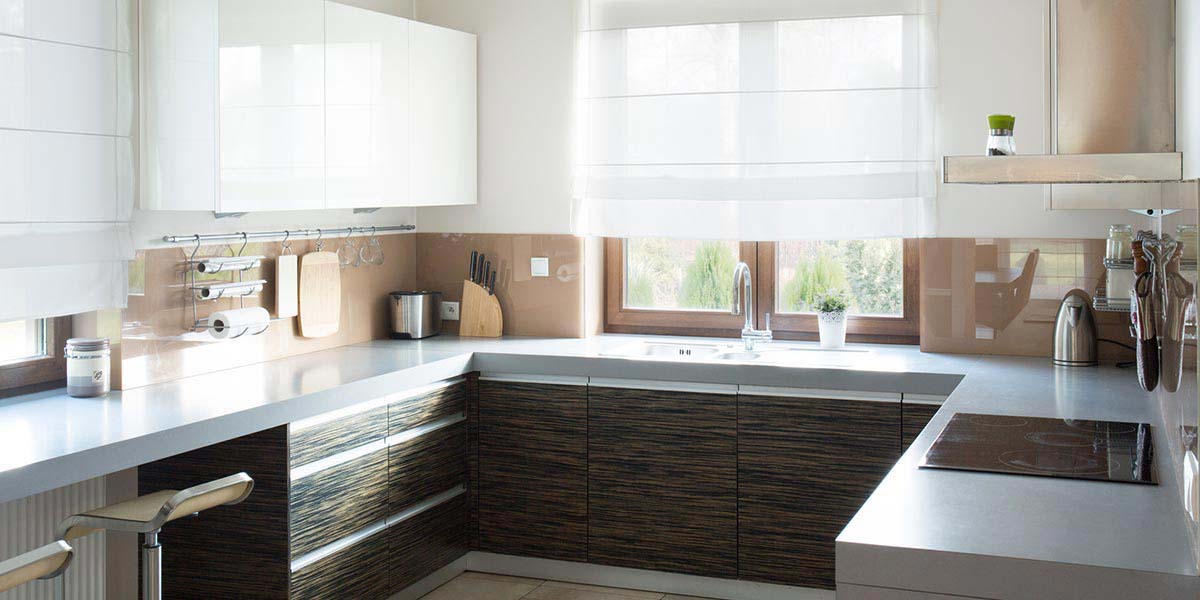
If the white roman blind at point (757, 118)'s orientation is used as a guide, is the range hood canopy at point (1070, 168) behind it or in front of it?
in front

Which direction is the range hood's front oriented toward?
to the viewer's left

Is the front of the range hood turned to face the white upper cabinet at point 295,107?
yes

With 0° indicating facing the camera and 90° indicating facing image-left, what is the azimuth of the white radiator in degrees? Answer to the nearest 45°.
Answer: approximately 315°

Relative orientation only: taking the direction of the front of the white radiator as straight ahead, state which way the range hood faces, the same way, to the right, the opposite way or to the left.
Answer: the opposite way

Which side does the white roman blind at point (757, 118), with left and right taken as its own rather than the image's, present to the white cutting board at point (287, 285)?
right

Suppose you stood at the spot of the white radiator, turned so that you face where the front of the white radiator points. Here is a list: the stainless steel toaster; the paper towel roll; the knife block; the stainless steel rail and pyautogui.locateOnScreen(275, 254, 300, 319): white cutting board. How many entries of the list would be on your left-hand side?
5

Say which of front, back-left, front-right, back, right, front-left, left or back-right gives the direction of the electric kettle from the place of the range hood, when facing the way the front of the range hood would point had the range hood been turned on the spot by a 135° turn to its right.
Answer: front-left

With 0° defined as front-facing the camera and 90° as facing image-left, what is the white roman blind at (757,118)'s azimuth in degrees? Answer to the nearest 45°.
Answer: approximately 0°

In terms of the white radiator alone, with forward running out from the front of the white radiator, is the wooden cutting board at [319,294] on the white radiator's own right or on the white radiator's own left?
on the white radiator's own left

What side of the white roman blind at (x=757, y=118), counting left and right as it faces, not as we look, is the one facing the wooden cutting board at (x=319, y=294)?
right

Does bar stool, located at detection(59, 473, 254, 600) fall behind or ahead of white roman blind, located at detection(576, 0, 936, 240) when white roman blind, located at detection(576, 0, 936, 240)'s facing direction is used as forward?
ahead

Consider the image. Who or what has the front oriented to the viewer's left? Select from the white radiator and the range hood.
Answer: the range hood

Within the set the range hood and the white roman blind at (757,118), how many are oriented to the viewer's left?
1
